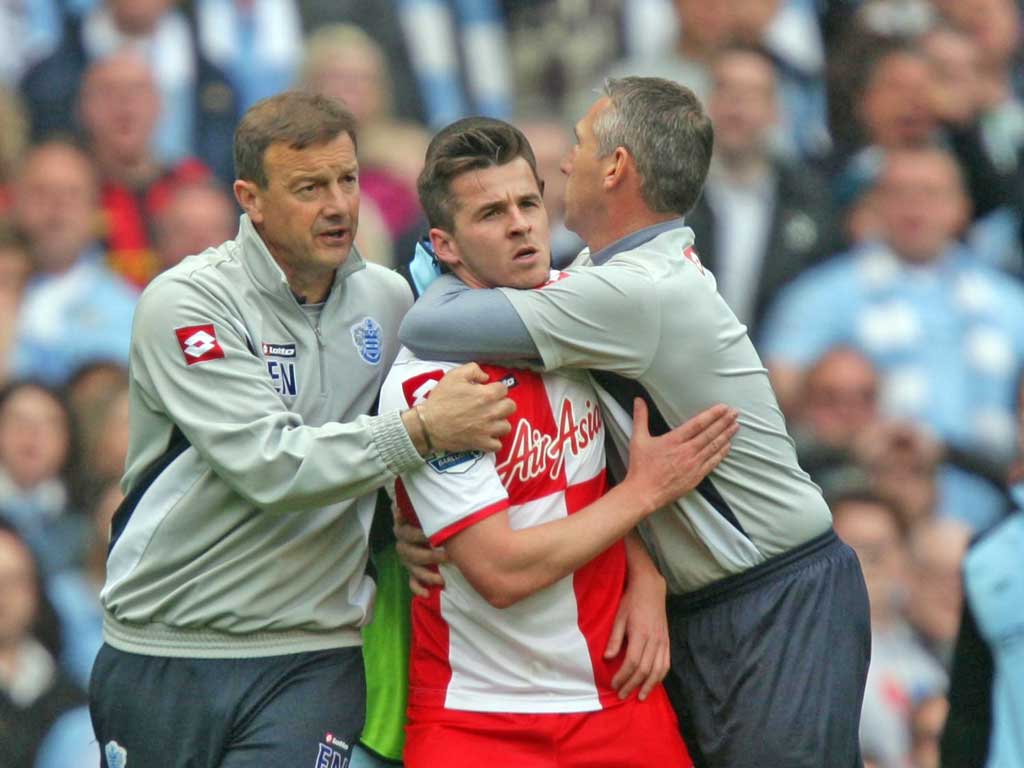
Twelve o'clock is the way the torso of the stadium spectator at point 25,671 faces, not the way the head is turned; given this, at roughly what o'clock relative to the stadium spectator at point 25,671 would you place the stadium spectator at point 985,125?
the stadium spectator at point 985,125 is roughly at 9 o'clock from the stadium spectator at point 25,671.

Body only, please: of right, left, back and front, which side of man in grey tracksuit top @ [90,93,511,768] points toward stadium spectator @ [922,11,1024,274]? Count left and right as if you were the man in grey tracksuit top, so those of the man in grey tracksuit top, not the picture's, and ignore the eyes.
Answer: left

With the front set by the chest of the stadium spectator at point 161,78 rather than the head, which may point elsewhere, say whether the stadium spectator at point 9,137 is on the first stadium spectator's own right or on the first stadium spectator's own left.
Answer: on the first stadium spectator's own right
